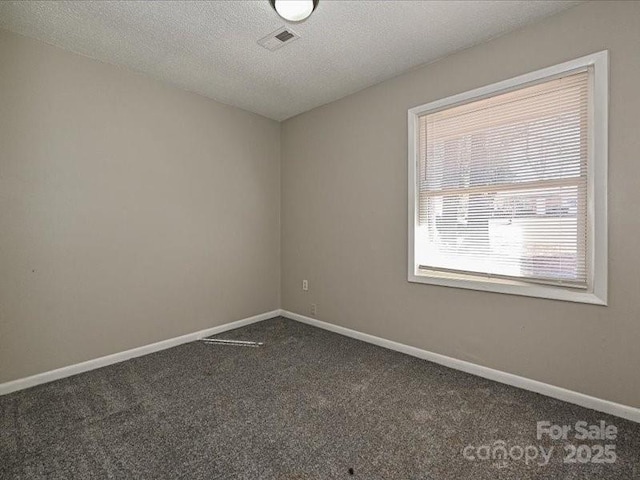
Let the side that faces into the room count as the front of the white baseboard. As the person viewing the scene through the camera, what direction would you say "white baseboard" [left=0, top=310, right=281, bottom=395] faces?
facing the viewer and to the right of the viewer

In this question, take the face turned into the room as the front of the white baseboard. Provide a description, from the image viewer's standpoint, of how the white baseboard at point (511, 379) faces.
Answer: facing the viewer and to the left of the viewer

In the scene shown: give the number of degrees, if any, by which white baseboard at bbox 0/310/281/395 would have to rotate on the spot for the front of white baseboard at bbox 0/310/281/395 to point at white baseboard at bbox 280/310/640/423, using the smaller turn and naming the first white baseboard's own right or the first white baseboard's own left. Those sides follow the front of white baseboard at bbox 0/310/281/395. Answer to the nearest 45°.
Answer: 0° — it already faces it

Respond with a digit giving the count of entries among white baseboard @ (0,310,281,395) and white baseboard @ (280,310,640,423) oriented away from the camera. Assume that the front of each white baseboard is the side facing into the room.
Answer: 0

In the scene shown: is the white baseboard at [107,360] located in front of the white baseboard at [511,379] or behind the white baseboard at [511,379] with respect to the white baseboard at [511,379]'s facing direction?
in front

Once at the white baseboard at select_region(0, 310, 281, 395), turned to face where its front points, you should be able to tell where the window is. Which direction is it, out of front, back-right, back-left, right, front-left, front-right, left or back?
front
